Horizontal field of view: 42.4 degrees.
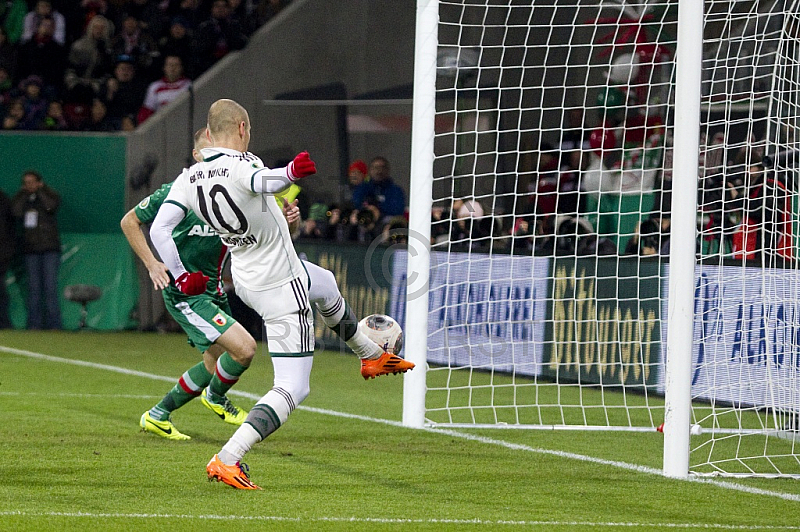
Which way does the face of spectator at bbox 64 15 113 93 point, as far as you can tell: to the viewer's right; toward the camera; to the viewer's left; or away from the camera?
toward the camera

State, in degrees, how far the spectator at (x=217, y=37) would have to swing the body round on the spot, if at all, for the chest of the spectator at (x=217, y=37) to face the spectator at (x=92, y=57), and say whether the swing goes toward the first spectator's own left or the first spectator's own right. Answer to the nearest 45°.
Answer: approximately 90° to the first spectator's own right

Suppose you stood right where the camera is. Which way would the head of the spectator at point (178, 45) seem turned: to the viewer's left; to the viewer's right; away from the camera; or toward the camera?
toward the camera

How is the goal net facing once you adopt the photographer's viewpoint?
facing to the left of the viewer

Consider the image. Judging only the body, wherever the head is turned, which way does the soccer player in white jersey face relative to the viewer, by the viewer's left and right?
facing away from the viewer and to the right of the viewer

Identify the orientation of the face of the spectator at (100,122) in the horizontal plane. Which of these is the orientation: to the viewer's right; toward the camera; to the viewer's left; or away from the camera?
toward the camera

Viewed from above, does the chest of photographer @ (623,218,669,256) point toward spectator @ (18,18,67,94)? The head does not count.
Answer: no

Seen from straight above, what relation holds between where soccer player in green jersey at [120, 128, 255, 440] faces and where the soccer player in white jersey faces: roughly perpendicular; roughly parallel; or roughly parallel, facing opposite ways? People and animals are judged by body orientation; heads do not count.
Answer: roughly perpendicular

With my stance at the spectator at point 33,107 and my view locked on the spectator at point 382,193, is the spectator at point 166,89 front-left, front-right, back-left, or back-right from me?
front-left

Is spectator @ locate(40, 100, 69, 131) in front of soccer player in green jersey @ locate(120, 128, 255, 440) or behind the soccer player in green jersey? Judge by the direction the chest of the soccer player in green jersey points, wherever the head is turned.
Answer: behind

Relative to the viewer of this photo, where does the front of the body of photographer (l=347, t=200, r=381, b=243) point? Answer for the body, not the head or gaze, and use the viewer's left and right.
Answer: facing the viewer

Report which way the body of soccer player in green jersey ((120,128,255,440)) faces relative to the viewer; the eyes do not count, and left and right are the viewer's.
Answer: facing the viewer and to the right of the viewer

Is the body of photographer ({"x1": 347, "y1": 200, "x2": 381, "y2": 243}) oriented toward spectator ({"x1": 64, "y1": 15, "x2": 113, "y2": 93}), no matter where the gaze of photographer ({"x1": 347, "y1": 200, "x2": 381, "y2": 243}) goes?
no

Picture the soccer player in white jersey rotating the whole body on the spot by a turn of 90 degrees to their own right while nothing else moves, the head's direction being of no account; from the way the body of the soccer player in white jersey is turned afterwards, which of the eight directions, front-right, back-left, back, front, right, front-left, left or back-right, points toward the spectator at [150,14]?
back-left

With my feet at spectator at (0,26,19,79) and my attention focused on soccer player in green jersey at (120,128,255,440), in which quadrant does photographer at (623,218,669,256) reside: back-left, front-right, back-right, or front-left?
front-left

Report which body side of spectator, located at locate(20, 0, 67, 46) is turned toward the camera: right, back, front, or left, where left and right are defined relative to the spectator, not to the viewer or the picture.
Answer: front

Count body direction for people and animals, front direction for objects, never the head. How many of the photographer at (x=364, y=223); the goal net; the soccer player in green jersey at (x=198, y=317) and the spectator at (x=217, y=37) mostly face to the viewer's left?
1
